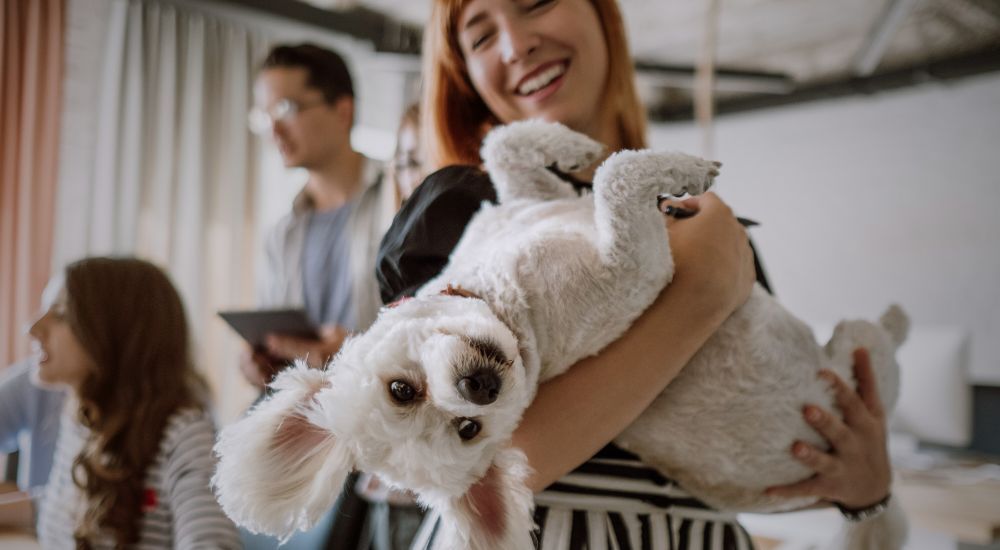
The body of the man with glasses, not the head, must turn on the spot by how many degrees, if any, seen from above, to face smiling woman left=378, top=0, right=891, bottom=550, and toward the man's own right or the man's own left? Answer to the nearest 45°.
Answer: approximately 45° to the man's own left

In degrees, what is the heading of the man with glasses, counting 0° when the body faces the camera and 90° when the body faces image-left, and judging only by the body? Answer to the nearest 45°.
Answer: approximately 45°

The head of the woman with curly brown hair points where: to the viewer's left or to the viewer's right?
to the viewer's left

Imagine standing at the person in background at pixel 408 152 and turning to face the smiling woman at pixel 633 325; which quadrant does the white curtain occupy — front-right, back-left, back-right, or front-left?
back-right

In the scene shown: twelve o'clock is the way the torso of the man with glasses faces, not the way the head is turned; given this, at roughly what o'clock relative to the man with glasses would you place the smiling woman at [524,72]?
The smiling woman is roughly at 10 o'clock from the man with glasses.

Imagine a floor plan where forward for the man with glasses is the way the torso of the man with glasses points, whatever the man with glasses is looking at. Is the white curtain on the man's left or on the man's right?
on the man's right
